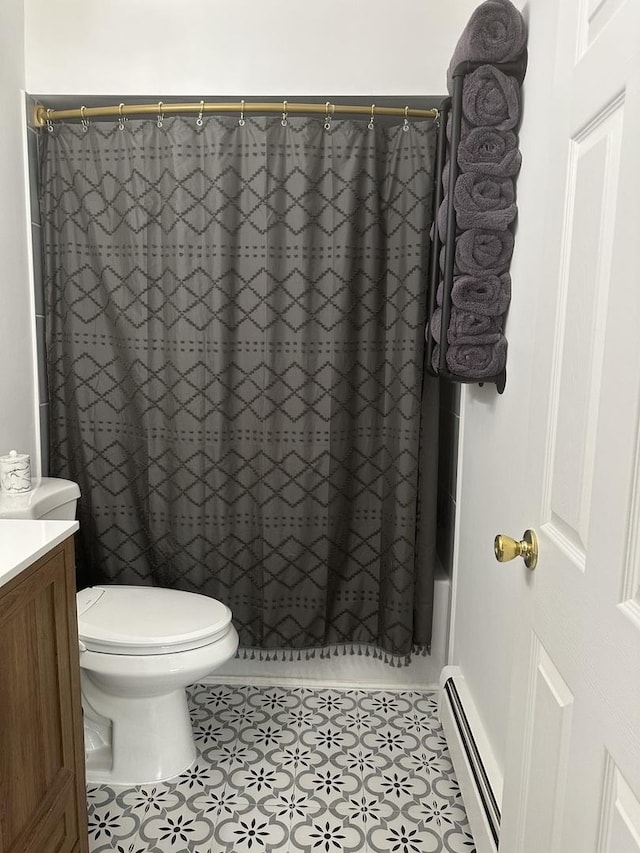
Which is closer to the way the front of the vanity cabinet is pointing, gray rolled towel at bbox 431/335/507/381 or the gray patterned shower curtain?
the gray rolled towel

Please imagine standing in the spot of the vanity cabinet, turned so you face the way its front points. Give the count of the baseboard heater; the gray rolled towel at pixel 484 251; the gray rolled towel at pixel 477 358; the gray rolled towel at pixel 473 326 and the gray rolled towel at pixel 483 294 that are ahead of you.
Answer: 5

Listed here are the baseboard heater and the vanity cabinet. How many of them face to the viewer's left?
1

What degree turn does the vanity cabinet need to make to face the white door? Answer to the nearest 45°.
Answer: approximately 45° to its right

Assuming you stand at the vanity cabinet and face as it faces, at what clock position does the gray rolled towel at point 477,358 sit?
The gray rolled towel is roughly at 12 o'clock from the vanity cabinet.

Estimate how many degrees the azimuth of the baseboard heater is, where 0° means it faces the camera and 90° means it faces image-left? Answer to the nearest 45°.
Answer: approximately 90°

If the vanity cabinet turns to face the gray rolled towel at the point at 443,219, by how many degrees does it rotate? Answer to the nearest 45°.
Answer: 0° — it already faces it

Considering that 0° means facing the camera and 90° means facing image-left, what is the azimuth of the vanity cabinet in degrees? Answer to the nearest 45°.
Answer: approximately 270°

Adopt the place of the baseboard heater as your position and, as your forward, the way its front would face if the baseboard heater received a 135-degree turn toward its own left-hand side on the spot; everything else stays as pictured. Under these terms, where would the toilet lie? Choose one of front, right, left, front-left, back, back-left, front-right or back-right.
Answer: back-right
